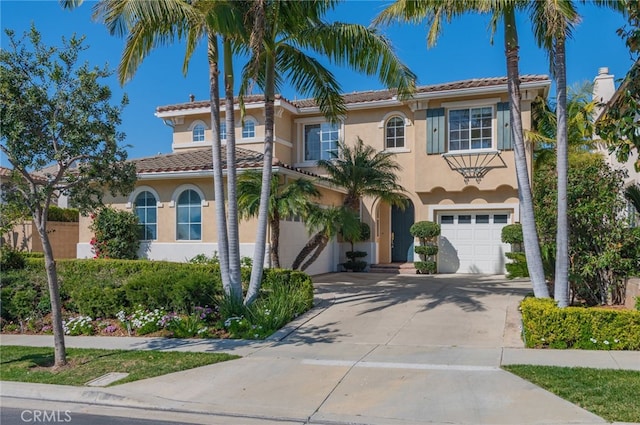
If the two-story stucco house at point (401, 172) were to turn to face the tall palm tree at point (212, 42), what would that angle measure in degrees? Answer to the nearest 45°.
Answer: approximately 45° to its right

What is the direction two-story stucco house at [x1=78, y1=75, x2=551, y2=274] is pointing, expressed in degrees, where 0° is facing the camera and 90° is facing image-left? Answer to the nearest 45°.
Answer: approximately 0°

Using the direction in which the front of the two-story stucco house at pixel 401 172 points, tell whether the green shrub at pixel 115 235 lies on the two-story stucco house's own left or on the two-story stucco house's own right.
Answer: on the two-story stucco house's own right

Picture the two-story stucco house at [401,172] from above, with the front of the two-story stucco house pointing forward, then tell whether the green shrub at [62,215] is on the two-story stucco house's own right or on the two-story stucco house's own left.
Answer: on the two-story stucco house's own right

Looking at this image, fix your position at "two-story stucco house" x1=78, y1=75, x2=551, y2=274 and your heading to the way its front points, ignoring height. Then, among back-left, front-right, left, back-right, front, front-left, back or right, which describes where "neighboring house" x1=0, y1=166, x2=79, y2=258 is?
right

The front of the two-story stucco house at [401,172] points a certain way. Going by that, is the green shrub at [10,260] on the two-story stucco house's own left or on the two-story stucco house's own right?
on the two-story stucco house's own right

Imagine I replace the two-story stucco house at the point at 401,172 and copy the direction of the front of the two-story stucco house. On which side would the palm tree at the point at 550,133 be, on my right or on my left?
on my left

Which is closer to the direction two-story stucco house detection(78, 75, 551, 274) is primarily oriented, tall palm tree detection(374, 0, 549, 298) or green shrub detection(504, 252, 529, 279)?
the tall palm tree
